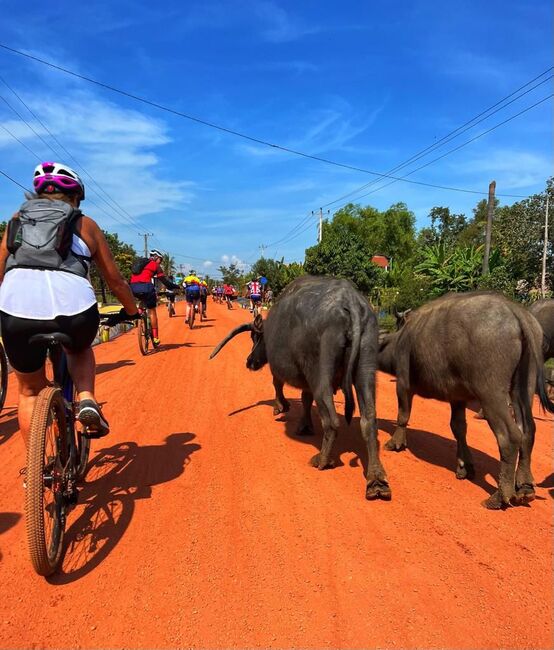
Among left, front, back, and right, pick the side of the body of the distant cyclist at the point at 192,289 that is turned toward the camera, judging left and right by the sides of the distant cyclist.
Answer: back

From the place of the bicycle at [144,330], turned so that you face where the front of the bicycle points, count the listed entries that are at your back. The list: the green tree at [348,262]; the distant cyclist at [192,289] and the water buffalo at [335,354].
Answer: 1

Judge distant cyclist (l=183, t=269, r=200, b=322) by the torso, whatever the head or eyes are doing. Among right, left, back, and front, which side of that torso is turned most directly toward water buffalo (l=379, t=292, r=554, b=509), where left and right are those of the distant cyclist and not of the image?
back

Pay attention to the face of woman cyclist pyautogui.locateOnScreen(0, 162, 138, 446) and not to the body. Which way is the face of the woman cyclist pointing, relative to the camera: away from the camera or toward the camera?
away from the camera

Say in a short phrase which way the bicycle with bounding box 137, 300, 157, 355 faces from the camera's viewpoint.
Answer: facing away from the viewer

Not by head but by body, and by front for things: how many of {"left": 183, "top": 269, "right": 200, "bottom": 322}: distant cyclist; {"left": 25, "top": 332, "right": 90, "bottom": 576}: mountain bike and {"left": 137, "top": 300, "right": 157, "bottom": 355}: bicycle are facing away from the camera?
3

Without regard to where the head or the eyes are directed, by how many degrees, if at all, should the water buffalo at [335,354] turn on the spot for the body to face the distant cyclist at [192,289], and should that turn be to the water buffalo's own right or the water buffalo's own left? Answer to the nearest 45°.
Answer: approximately 45° to the water buffalo's own right

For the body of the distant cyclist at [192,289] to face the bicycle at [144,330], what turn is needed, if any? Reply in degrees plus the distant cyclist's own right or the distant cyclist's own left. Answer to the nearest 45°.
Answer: approximately 180°

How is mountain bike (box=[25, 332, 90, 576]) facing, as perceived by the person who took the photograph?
facing away from the viewer

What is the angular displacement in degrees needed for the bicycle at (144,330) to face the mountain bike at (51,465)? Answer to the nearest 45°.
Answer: approximately 180°

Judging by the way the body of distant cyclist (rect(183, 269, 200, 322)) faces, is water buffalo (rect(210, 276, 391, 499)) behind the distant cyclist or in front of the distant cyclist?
behind

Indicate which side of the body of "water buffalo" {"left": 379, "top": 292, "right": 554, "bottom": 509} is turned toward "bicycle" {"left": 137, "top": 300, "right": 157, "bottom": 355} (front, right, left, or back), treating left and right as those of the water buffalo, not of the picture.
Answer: front

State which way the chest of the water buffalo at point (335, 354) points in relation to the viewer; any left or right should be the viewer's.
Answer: facing away from the viewer and to the left of the viewer

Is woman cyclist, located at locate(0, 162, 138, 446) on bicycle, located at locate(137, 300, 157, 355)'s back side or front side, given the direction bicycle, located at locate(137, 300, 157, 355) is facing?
on the back side

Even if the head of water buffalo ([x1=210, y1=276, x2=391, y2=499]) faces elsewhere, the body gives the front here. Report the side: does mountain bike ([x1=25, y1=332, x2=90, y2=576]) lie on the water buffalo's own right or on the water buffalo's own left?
on the water buffalo's own left

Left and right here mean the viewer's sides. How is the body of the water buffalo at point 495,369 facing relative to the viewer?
facing away from the viewer and to the left of the viewer

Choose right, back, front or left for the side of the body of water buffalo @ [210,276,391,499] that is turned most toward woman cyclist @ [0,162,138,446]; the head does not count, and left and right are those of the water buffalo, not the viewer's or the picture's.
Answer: left

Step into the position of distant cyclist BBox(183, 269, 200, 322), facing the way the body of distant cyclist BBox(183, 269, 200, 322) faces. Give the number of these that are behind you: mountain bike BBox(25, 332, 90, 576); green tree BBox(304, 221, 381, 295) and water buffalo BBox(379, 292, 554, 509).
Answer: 2
